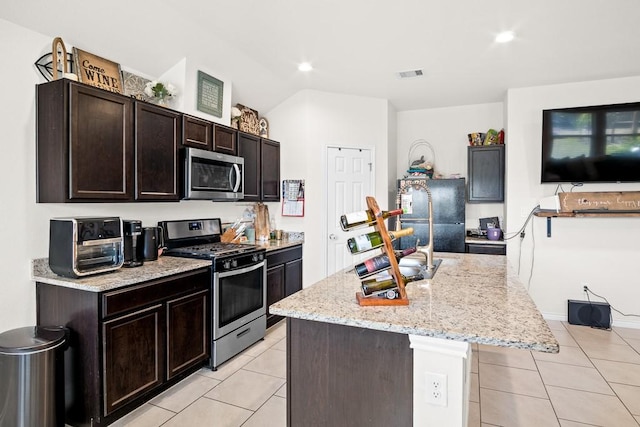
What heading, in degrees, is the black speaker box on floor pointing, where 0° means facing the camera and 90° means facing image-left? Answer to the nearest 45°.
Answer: approximately 0°

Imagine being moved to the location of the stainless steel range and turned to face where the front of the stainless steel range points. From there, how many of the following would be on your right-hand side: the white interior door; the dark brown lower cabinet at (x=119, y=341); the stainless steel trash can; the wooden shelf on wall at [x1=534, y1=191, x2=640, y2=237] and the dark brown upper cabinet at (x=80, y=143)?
3

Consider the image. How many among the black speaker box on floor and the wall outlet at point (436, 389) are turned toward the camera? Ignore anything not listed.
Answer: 2

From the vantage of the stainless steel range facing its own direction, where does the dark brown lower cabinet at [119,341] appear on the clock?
The dark brown lower cabinet is roughly at 3 o'clock from the stainless steel range.

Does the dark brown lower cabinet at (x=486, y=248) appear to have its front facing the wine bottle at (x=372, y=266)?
yes

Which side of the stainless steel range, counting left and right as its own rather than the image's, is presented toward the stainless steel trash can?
right

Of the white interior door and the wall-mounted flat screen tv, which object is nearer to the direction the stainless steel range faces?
the wall-mounted flat screen tv

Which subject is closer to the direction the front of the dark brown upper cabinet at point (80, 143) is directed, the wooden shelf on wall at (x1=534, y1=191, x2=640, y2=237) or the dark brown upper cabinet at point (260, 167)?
the wooden shelf on wall

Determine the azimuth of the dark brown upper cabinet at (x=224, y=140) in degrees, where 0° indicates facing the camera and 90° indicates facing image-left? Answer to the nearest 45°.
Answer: approximately 315°

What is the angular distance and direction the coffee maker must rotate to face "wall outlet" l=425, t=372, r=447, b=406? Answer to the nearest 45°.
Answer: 0° — it already faces it
